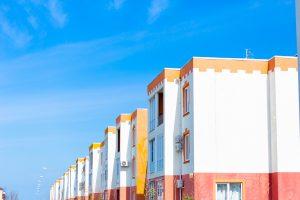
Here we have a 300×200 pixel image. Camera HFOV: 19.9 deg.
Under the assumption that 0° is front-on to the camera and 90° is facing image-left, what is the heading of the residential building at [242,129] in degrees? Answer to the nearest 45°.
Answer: approximately 90°

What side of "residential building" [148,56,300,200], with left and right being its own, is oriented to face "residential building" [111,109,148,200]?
right
